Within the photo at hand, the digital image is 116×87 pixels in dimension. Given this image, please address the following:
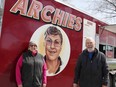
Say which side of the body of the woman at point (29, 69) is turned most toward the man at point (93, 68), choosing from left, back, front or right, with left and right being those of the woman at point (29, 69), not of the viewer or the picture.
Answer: left

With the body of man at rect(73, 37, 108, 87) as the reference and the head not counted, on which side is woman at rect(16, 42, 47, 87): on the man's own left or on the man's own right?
on the man's own right

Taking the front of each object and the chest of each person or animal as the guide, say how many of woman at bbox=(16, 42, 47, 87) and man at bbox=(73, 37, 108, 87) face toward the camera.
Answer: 2

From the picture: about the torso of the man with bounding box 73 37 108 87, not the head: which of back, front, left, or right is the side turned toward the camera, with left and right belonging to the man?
front

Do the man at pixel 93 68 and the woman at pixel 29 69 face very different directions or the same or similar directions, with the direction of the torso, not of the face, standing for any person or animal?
same or similar directions

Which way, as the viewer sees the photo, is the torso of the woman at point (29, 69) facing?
toward the camera
